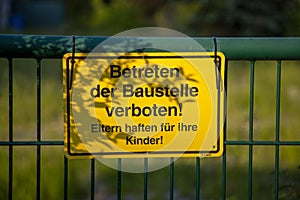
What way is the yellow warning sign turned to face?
toward the camera
